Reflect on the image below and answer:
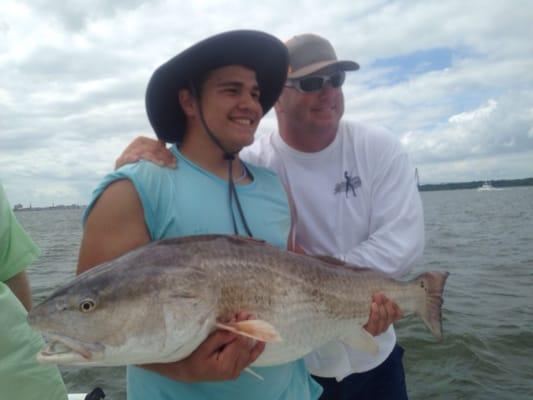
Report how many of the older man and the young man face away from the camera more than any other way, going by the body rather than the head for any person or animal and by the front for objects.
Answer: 0

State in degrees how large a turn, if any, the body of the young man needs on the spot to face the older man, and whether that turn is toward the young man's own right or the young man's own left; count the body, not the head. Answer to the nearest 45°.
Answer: approximately 90° to the young man's own left

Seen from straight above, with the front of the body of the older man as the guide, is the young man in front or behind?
in front
